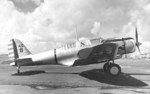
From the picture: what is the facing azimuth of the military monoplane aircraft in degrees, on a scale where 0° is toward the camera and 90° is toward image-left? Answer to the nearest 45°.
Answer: approximately 270°
